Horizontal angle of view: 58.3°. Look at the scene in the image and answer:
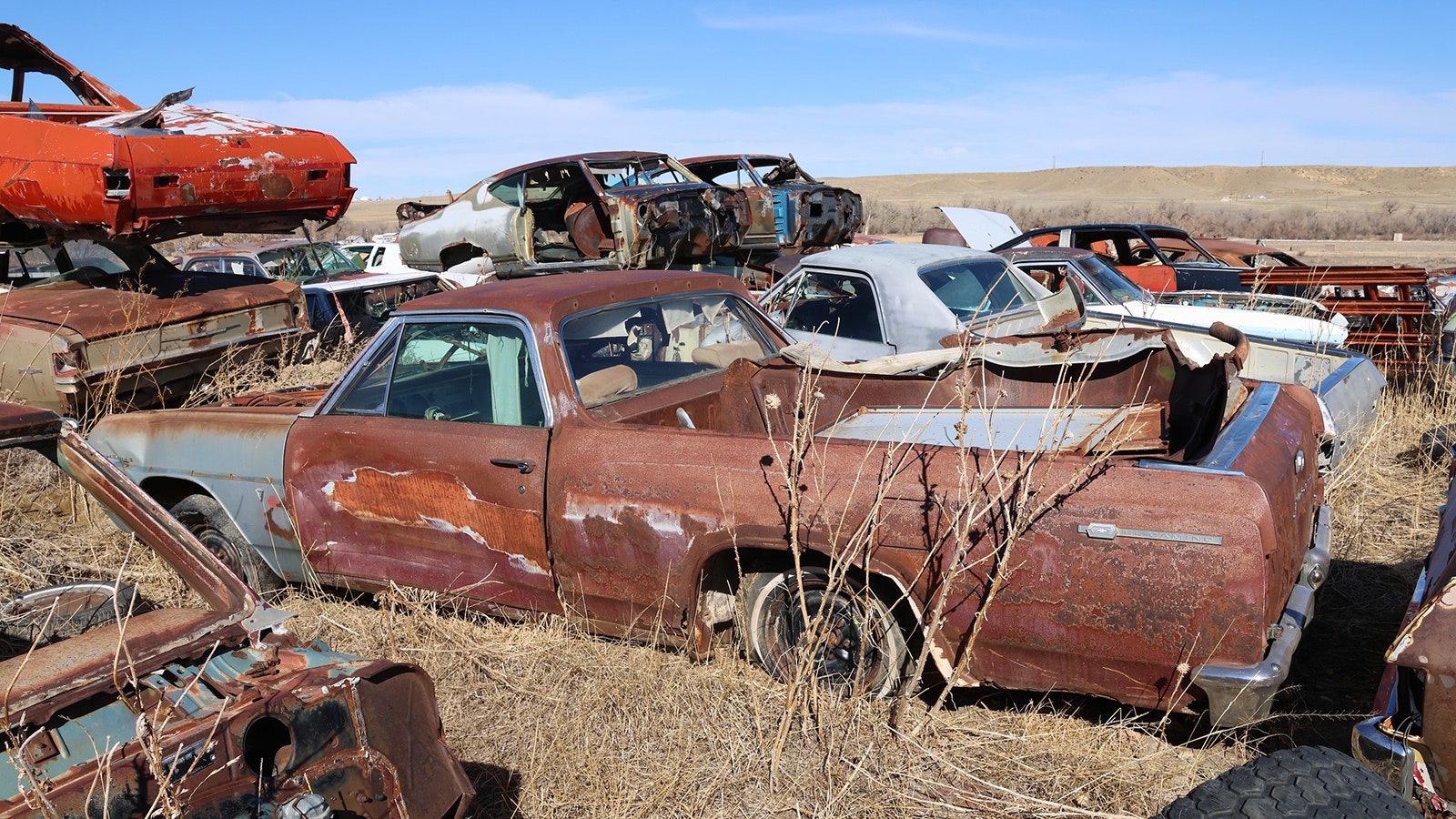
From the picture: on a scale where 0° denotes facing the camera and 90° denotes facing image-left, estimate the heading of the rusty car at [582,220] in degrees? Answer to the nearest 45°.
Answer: approximately 315°

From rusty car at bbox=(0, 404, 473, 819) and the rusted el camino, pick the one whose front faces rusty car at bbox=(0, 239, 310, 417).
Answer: the rusted el camino

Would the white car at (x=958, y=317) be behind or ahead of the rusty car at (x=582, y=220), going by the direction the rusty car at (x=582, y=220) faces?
ahead

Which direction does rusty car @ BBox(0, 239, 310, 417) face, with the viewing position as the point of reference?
facing away from the viewer and to the left of the viewer

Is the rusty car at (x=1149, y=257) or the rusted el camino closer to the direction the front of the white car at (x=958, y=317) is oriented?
the rusty car

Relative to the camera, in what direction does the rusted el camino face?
facing away from the viewer and to the left of the viewer

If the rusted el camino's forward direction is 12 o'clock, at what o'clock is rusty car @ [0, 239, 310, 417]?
The rusty car is roughly at 12 o'clock from the rusted el camino.

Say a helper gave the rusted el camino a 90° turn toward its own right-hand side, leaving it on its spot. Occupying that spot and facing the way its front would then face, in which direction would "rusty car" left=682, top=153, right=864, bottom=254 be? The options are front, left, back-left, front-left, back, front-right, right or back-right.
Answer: front-left

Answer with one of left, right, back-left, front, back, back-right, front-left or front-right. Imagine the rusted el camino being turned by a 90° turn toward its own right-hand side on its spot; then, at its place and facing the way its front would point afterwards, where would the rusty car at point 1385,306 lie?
front

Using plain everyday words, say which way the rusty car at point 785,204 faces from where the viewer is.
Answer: facing the viewer and to the right of the viewer
